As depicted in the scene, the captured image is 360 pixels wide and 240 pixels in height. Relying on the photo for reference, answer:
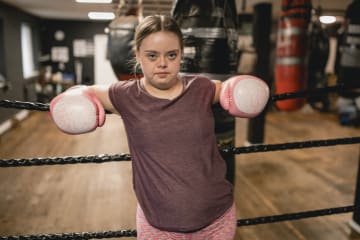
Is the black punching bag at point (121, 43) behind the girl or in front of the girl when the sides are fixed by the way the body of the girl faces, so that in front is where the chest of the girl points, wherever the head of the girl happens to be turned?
behind

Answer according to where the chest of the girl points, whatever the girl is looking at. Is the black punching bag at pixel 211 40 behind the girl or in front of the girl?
behind

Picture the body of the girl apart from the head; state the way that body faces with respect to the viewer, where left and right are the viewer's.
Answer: facing the viewer

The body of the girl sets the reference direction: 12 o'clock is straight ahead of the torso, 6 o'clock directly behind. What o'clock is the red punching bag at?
The red punching bag is roughly at 7 o'clock from the girl.
